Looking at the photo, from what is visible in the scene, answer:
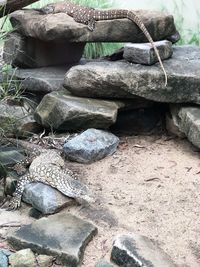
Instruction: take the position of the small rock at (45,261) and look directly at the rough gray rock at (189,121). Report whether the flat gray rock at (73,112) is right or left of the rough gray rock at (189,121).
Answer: left

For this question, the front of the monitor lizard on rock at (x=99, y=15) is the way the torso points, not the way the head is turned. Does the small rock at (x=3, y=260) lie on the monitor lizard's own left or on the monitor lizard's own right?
on the monitor lizard's own left

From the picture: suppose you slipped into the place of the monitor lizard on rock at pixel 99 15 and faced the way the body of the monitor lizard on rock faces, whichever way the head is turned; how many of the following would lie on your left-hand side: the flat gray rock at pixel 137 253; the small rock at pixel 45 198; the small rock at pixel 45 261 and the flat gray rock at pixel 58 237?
4

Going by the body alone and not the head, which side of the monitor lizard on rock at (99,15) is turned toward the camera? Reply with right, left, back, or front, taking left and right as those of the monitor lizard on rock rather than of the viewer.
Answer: left

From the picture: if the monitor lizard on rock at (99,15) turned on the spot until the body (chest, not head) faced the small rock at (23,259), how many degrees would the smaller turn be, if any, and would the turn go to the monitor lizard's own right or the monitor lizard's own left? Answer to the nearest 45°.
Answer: approximately 90° to the monitor lizard's own left

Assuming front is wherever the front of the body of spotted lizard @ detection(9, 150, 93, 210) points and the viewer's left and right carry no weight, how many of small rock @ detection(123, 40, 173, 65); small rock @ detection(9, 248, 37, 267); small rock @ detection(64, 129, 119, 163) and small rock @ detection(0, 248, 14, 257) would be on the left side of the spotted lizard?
2
